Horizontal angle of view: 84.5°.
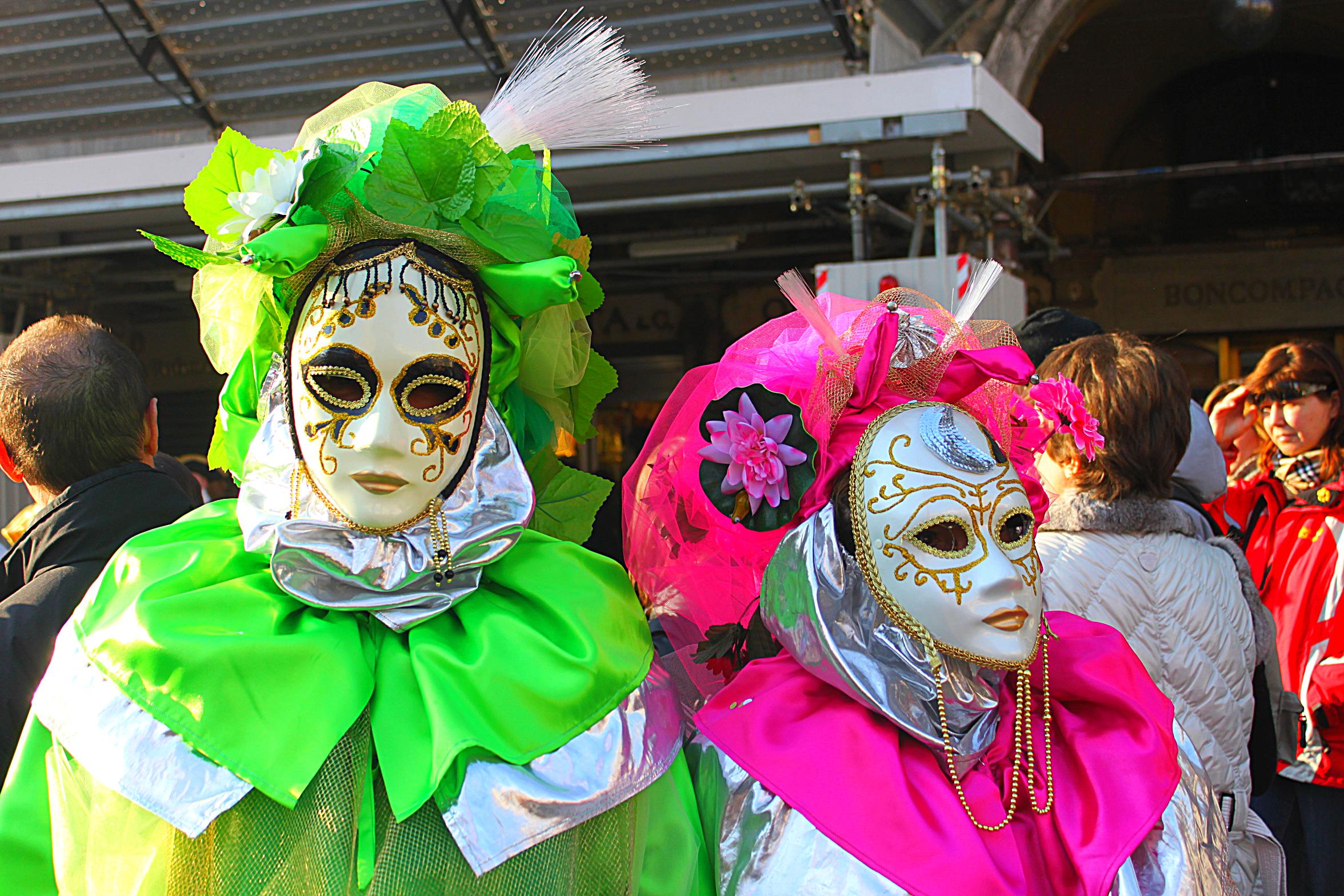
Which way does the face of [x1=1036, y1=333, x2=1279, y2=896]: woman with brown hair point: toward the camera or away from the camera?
away from the camera

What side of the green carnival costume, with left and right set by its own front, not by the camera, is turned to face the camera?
front

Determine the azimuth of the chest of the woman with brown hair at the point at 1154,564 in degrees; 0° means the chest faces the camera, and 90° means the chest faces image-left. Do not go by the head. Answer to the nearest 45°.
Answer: approximately 180°

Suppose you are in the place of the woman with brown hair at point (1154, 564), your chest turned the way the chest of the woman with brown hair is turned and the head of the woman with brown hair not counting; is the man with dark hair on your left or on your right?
on your left

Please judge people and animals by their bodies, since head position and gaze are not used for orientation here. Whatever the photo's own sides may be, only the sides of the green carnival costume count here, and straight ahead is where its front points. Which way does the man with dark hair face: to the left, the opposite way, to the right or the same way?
the opposite way

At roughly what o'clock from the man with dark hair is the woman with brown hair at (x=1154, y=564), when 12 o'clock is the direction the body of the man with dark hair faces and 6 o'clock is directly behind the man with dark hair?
The woman with brown hair is roughly at 4 o'clock from the man with dark hair.

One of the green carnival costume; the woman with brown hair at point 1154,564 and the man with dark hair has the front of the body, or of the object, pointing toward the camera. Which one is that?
the green carnival costume

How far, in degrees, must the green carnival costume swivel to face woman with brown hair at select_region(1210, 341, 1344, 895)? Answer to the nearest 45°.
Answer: approximately 90° to its left

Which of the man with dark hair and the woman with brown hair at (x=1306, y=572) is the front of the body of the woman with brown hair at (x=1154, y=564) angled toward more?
the woman with brown hair

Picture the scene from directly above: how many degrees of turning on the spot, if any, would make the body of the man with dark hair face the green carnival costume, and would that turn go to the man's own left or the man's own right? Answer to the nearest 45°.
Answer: approximately 135° to the man's own right

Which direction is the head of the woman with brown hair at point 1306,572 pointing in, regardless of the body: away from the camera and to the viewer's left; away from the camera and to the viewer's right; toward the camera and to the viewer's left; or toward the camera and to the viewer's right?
toward the camera and to the viewer's left

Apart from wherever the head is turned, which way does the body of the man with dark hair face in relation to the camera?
away from the camera

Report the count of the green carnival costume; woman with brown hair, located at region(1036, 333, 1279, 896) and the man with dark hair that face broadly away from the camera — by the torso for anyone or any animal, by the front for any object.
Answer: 2
